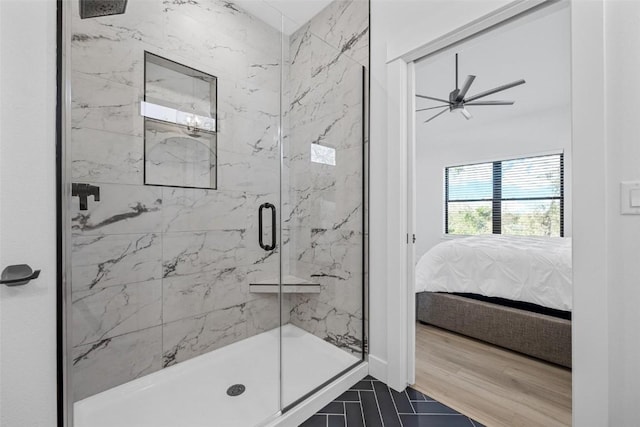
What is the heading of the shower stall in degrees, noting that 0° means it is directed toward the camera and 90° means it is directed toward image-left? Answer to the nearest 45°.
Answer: approximately 315°

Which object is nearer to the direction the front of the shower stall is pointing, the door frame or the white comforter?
the door frame

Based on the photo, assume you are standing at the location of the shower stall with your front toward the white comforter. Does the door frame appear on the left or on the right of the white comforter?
right

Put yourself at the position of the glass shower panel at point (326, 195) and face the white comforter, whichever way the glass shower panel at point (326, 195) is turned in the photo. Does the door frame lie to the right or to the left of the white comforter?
right
